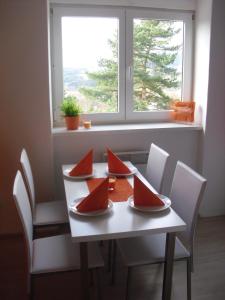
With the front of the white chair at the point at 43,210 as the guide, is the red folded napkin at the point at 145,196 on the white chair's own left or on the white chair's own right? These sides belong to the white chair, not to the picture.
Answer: on the white chair's own right

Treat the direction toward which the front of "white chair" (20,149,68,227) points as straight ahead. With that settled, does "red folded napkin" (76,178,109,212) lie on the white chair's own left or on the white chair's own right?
on the white chair's own right

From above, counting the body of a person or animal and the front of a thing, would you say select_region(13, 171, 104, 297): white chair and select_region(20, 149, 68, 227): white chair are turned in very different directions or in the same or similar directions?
same or similar directions

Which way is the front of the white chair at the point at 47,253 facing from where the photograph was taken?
facing to the right of the viewer

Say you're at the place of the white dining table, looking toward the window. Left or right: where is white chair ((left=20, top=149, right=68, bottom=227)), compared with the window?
left

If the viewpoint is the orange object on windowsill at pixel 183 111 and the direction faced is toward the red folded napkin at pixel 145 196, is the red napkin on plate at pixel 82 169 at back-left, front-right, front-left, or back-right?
front-right

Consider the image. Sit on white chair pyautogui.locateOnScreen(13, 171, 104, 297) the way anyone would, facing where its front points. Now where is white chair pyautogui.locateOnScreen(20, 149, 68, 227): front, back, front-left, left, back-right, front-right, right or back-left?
left

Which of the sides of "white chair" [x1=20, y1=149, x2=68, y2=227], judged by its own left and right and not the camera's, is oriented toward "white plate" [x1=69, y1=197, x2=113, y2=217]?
right

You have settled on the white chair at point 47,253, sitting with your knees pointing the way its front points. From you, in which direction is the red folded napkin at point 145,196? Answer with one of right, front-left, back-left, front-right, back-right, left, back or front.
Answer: front

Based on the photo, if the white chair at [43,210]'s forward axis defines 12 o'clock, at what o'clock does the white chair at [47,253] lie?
the white chair at [47,253] is roughly at 3 o'clock from the white chair at [43,210].

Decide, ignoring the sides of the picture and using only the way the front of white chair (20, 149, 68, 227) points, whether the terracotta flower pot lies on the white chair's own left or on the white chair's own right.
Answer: on the white chair's own left

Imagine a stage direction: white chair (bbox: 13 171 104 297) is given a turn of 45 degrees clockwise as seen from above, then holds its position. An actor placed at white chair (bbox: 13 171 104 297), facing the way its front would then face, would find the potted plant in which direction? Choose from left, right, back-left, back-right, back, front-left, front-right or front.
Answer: back-left

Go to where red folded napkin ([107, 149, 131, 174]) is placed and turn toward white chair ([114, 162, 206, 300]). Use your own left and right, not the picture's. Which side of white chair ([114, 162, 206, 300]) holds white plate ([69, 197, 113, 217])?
right

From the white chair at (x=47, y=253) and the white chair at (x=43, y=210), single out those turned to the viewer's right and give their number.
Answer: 2

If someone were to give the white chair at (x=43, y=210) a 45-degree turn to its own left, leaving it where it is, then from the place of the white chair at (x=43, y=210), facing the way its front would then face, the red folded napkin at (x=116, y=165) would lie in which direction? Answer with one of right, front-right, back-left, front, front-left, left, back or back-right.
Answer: front-right

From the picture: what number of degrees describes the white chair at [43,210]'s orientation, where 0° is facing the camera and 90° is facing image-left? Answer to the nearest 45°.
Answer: approximately 270°

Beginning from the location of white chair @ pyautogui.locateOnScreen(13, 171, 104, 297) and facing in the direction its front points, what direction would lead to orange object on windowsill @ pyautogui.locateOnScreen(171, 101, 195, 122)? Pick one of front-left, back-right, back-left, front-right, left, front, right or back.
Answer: front-left

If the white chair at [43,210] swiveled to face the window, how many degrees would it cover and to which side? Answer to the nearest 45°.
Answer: approximately 45° to its left

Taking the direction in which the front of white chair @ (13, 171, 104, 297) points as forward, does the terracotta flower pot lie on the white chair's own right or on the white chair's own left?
on the white chair's own left
